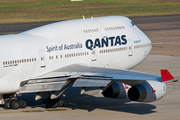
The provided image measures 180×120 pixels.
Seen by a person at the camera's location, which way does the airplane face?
facing away from the viewer and to the right of the viewer
